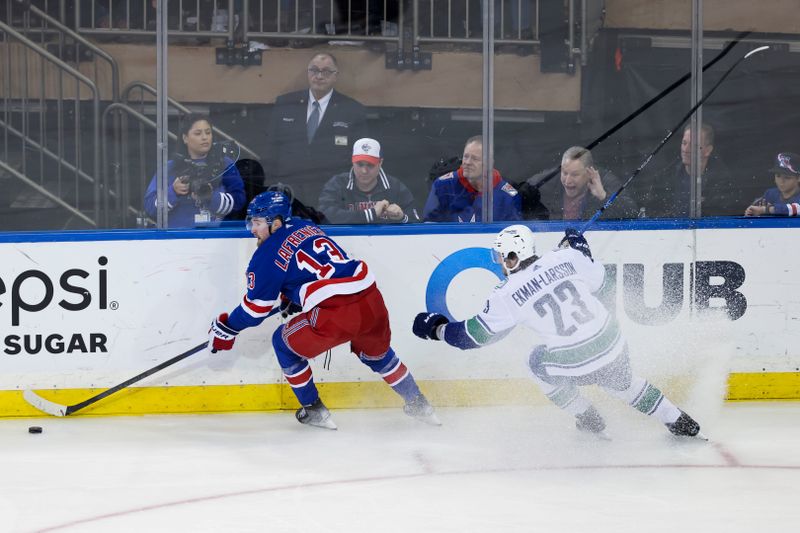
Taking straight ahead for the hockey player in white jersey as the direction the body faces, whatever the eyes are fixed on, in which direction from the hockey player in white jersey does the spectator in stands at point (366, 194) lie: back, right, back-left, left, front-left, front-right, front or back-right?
front

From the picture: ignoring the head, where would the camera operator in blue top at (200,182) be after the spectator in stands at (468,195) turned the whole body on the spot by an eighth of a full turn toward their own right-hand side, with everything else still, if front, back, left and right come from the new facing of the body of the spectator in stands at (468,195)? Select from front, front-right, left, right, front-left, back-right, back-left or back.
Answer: front-right

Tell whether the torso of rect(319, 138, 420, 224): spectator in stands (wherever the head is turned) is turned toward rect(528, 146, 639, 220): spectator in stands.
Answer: no

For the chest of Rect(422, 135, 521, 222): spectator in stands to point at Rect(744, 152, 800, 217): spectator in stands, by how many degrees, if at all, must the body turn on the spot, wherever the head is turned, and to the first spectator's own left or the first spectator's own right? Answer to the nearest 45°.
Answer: approximately 90° to the first spectator's own left

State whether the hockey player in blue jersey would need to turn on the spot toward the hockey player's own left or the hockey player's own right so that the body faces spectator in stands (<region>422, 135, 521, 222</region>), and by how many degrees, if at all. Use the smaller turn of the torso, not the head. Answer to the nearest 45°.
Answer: approximately 90° to the hockey player's own right

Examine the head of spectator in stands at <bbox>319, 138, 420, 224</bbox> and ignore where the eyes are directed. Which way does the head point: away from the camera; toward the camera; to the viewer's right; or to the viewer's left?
toward the camera

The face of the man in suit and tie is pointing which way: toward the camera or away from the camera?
toward the camera

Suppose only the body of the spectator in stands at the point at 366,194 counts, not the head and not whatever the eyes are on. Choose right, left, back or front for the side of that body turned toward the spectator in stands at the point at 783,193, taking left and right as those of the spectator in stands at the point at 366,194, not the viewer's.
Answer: left

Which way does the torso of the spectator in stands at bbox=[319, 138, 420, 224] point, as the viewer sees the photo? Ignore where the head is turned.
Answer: toward the camera

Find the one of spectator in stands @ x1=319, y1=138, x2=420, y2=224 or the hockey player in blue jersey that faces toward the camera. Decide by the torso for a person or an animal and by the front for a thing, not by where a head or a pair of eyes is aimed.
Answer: the spectator in stands

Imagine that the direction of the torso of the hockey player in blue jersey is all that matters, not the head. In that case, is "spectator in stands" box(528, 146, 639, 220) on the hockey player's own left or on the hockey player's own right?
on the hockey player's own right

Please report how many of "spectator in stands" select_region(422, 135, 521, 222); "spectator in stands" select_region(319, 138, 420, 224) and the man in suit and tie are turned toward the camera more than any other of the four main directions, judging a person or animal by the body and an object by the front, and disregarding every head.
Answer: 3

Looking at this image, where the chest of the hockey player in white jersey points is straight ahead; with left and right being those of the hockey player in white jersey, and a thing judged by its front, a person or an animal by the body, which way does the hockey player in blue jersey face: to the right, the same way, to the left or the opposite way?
the same way

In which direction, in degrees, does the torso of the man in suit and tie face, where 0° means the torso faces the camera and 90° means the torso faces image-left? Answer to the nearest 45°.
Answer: approximately 0°
